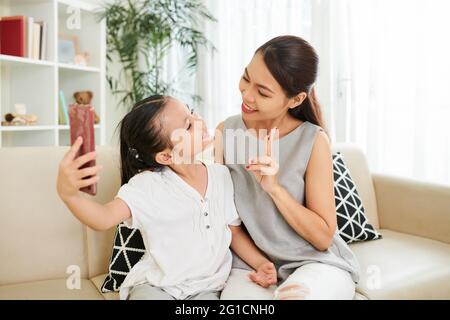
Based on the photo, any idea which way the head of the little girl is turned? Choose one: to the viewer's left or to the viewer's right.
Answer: to the viewer's right

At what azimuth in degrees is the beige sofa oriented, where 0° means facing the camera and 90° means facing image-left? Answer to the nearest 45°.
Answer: approximately 0°

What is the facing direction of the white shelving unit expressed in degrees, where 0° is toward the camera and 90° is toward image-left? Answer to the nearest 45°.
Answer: approximately 315°

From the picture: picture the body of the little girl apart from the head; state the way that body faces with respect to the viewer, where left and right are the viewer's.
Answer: facing the viewer and to the right of the viewer

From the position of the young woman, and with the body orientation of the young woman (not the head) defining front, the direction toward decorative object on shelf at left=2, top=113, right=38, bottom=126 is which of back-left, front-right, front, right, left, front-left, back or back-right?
right

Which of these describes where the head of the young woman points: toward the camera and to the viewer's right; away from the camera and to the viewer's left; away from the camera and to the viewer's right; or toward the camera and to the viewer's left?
toward the camera and to the viewer's left

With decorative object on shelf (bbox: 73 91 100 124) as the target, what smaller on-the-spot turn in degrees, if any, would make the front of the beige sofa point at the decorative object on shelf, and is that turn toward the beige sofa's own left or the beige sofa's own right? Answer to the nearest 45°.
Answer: approximately 180°

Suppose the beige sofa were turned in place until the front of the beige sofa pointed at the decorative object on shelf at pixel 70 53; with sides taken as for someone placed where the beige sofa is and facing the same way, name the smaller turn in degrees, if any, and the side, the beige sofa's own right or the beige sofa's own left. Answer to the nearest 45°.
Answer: approximately 180°
